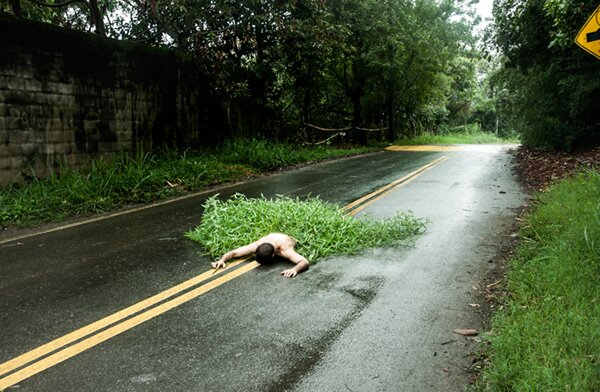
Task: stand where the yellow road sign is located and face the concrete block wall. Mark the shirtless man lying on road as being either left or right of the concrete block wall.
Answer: left

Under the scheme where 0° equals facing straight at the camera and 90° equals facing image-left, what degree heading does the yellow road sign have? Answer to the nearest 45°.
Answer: approximately 0°

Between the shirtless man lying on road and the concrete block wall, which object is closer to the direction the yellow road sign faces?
the shirtless man lying on road

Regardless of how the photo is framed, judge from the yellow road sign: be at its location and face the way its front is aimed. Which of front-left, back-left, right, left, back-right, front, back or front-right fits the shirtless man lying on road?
front-right

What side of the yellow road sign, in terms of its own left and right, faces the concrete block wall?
right
